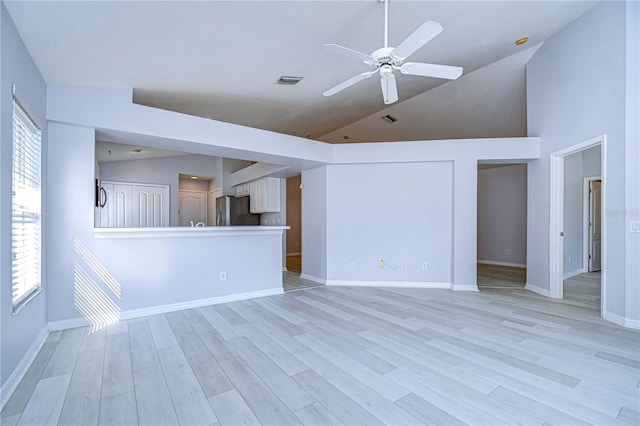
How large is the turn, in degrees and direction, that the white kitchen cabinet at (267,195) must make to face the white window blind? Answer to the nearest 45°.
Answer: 0° — it already faces it

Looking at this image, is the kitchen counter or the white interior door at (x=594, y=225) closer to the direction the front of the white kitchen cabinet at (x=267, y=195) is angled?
the kitchen counter

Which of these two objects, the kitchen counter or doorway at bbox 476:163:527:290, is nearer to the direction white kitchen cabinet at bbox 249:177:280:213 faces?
the kitchen counter

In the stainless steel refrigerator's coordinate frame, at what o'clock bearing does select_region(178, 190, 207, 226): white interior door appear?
The white interior door is roughly at 3 o'clock from the stainless steel refrigerator.

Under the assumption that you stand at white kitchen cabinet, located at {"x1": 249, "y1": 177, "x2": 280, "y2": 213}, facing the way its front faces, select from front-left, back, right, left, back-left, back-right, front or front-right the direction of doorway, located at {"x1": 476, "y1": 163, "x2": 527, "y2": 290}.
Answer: back-left

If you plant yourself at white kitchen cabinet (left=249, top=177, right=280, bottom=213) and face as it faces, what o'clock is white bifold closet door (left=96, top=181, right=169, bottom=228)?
white bifold closet door (left=96, top=181, right=169, bottom=228) is roughly at 2 o'clock from white kitchen cabinet (left=249, top=177, right=280, bottom=213).

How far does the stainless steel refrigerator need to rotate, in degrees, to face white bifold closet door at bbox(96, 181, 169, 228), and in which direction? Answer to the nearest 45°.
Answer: approximately 45° to its right

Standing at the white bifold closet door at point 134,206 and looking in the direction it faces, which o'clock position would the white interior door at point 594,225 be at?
The white interior door is roughly at 10 o'clock from the white bifold closet door.

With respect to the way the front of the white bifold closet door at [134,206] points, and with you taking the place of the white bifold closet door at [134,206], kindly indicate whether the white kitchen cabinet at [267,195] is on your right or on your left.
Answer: on your left

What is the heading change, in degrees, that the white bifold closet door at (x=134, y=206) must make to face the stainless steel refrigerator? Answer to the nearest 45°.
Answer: approximately 90° to its left

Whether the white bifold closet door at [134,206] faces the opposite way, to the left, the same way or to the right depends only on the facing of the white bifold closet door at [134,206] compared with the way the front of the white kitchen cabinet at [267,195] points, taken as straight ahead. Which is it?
to the left

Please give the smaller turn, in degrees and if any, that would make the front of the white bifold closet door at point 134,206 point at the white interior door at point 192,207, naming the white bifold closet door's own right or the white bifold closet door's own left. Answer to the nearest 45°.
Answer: approximately 135° to the white bifold closet door's own left
